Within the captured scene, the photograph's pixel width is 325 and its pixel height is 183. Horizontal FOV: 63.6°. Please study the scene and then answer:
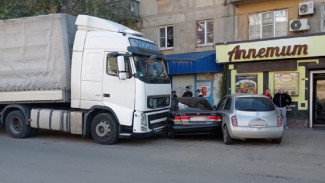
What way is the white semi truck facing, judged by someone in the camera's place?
facing the viewer and to the right of the viewer

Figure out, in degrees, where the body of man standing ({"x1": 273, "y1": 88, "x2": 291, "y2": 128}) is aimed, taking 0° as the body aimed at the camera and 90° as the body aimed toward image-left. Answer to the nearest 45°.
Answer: approximately 0°

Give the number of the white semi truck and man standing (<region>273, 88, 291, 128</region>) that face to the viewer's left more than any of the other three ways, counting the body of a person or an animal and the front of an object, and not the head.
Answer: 0

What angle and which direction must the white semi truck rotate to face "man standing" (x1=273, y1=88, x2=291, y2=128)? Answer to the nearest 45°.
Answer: approximately 45° to its left

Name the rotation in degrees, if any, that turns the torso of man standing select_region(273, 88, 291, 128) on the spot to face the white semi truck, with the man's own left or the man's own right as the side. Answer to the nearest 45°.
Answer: approximately 45° to the man's own right
